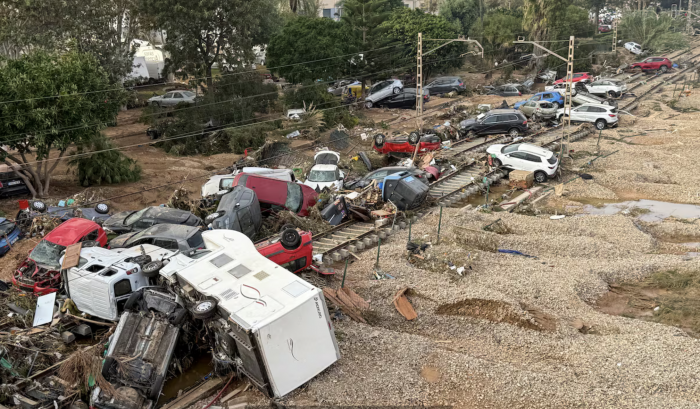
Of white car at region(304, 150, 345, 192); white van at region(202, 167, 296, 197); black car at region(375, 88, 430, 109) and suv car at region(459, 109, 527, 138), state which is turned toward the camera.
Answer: the white car

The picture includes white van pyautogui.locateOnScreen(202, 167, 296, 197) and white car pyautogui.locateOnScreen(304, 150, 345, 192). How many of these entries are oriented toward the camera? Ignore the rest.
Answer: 1

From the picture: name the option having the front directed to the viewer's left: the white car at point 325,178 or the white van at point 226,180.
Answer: the white van

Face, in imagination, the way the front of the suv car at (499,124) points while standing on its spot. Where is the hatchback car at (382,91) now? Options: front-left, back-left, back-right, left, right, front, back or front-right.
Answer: front-right

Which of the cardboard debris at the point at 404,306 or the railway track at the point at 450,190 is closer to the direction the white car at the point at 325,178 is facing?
the cardboard debris

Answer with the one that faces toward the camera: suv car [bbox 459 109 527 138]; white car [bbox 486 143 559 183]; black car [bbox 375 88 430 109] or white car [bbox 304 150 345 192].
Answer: white car [bbox 304 150 345 192]

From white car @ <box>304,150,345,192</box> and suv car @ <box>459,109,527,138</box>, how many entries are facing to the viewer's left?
1

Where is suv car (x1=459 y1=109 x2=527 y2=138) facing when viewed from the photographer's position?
facing to the left of the viewer

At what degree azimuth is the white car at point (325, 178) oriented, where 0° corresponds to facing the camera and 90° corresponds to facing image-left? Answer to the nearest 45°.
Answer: approximately 0°

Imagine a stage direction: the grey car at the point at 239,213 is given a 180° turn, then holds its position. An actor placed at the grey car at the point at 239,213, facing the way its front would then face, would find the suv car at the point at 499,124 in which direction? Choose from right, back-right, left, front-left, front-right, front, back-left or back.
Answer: front

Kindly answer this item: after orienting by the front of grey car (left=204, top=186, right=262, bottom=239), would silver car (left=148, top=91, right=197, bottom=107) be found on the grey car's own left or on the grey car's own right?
on the grey car's own right
